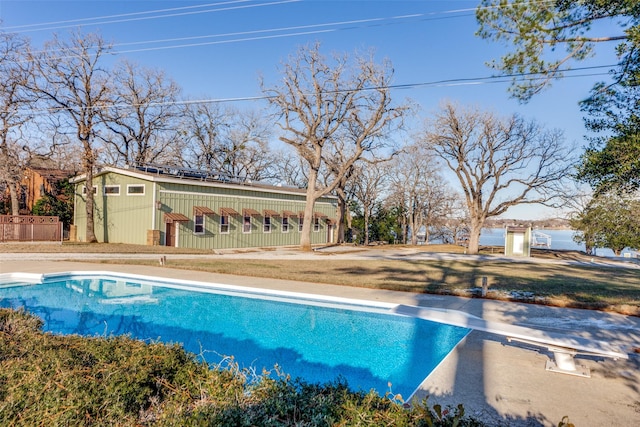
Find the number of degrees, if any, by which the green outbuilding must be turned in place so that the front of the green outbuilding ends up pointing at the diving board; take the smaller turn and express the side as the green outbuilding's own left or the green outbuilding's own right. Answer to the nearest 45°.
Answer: approximately 45° to the green outbuilding's own right

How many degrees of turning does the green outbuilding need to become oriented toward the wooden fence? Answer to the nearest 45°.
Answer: approximately 135° to its right

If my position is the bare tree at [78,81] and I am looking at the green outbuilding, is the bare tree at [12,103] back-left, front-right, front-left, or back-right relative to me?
back-left

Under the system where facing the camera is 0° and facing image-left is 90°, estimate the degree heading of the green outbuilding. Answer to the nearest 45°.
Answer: approximately 315°

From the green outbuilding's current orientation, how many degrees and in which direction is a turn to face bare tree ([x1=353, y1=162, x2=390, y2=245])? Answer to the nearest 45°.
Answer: approximately 90° to its left

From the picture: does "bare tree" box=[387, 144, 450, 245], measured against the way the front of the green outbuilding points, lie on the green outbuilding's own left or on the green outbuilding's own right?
on the green outbuilding's own left

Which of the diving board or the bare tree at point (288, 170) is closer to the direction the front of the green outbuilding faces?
the diving board

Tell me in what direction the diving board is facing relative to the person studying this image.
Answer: facing away from the viewer and to the left of the viewer
